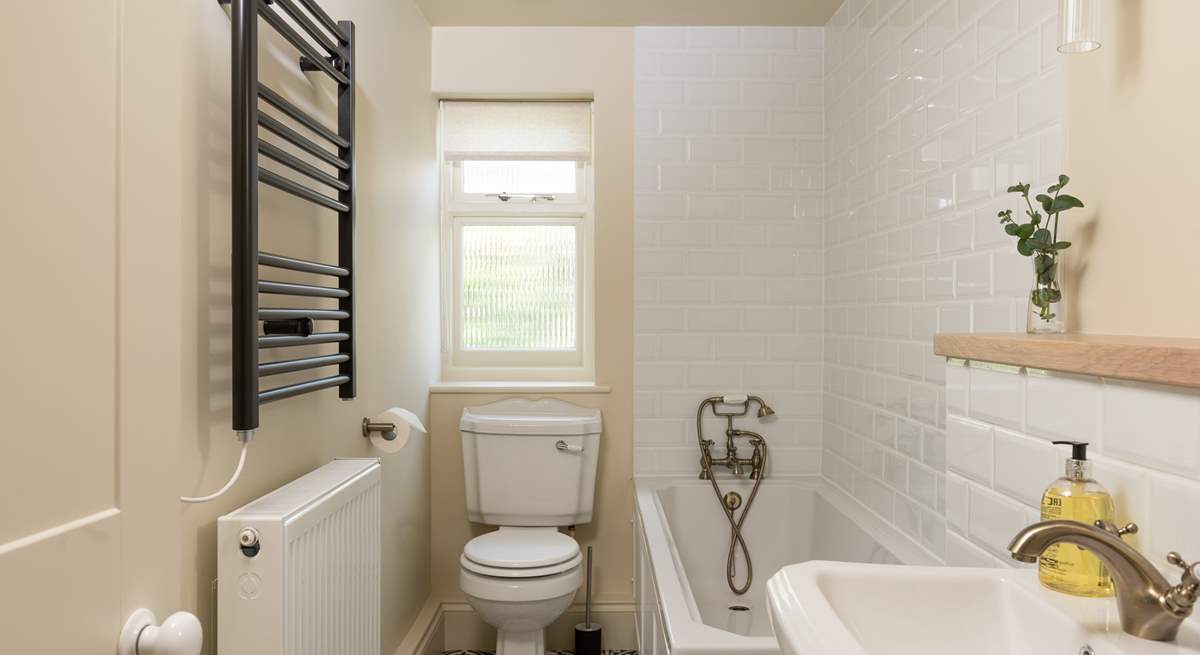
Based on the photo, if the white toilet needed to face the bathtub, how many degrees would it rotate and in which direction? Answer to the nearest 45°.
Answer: approximately 90° to its left

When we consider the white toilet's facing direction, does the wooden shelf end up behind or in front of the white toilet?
in front

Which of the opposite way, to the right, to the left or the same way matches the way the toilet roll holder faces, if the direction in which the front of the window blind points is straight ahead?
to the left

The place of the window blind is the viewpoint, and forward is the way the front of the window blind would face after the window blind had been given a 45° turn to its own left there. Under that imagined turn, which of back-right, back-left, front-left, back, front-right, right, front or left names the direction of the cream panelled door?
front-right

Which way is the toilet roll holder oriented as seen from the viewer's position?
to the viewer's right

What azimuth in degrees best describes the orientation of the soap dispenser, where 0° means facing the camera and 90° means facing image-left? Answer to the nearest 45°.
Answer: approximately 90°

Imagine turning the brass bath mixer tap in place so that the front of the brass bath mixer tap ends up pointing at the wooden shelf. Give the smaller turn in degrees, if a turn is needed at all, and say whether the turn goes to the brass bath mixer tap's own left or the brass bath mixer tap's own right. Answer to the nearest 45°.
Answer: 0° — it already faces it

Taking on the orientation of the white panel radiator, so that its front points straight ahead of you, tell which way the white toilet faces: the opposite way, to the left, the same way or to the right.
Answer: to the right

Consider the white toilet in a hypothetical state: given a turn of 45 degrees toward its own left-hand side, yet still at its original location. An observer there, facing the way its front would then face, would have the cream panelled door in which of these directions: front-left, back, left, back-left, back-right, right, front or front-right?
front-right

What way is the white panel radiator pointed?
to the viewer's right
